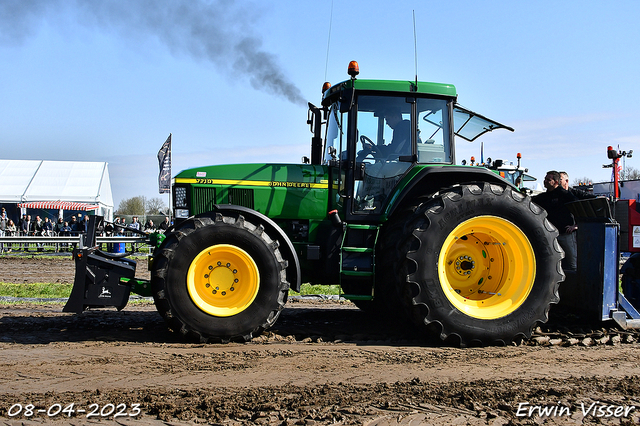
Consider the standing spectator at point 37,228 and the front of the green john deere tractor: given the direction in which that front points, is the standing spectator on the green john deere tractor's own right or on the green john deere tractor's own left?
on the green john deere tractor's own right

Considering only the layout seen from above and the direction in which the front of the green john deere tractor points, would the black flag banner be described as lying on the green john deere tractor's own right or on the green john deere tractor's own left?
on the green john deere tractor's own right

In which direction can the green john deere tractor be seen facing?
to the viewer's left

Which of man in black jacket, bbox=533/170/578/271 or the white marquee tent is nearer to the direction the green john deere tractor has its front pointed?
the white marquee tent

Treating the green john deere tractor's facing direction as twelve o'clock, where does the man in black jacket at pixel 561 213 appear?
The man in black jacket is roughly at 5 o'clock from the green john deere tractor.

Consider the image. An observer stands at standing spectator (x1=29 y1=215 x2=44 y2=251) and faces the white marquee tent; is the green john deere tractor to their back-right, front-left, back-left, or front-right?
back-right

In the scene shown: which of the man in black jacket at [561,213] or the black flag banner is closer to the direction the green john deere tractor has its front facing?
the black flag banner

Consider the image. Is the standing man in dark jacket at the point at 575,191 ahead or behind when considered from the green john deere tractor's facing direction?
behind

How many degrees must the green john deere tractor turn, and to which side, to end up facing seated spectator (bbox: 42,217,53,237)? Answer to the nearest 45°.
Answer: approximately 45° to its right
